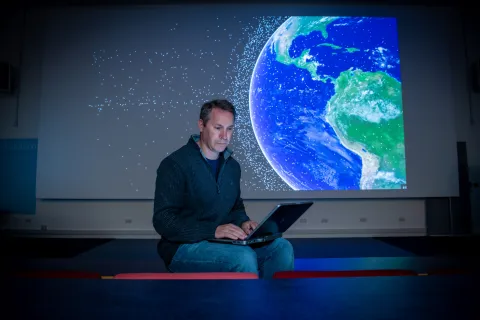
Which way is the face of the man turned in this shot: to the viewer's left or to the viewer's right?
to the viewer's right

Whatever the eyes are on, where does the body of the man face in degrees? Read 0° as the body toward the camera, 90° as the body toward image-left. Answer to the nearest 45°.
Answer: approximately 315°
